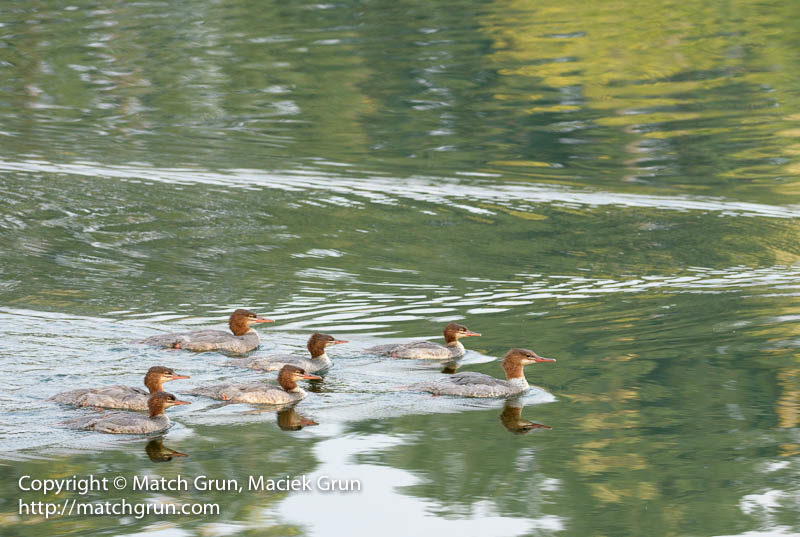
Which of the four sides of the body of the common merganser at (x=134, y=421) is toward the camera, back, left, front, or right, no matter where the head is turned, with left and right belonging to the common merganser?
right

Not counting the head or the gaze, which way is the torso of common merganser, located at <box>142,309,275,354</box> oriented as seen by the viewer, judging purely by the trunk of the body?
to the viewer's right

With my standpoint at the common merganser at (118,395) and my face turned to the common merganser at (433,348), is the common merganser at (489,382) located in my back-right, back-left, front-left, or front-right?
front-right

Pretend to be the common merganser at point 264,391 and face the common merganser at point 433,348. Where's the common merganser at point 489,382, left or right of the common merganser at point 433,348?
right

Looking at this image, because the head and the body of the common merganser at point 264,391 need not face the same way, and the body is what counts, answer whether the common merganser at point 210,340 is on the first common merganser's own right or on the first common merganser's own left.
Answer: on the first common merganser's own left

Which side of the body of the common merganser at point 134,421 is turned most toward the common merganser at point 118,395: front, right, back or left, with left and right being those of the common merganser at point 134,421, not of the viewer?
left

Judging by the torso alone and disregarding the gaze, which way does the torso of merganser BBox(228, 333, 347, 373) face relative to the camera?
to the viewer's right

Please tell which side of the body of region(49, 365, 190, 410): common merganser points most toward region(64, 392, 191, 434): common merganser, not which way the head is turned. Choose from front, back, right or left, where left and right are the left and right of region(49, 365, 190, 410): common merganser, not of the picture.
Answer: right

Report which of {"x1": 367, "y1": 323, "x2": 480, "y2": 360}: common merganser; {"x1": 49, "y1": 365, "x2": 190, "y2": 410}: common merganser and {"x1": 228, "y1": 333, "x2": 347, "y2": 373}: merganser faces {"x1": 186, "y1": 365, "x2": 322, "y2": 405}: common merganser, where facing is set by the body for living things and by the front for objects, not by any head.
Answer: {"x1": 49, "y1": 365, "x2": 190, "y2": 410}: common merganser

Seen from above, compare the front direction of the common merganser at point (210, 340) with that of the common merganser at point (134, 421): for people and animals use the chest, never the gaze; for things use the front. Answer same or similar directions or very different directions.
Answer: same or similar directions

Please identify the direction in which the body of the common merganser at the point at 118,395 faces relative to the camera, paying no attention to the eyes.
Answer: to the viewer's right

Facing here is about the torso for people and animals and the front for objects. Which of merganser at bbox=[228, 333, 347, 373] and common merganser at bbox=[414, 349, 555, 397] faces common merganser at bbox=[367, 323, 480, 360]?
the merganser

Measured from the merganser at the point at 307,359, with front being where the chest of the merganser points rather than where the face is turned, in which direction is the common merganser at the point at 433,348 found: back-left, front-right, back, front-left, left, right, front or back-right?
front

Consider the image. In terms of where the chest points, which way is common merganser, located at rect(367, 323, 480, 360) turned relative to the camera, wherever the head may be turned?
to the viewer's right

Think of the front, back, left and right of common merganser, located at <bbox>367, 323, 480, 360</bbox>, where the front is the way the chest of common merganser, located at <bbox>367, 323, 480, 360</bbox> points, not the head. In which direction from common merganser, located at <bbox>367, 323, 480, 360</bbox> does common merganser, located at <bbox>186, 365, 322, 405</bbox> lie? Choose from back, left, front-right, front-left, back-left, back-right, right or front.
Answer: back-right

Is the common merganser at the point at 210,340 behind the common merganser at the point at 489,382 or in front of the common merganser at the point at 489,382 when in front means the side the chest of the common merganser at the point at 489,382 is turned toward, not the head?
behind

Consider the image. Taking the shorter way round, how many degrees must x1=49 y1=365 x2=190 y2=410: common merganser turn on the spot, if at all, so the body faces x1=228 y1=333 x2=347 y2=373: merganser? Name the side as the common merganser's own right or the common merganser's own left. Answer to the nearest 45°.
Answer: approximately 45° to the common merganser's own left
